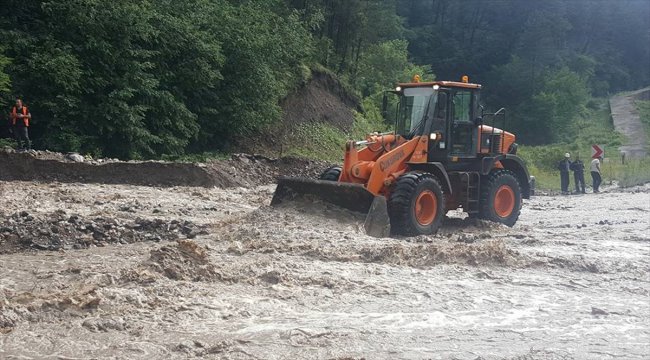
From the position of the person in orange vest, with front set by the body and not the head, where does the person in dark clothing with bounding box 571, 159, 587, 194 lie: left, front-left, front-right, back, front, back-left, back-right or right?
left

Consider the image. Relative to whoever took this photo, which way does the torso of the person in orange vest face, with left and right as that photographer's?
facing the viewer

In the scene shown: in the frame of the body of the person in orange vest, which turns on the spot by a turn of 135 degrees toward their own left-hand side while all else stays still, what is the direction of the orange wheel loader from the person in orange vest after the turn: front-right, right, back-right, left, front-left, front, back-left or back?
right

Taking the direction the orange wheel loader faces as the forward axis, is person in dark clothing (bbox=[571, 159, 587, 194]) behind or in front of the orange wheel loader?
behind

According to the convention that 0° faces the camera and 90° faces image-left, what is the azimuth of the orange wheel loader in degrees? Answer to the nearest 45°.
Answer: approximately 45°
